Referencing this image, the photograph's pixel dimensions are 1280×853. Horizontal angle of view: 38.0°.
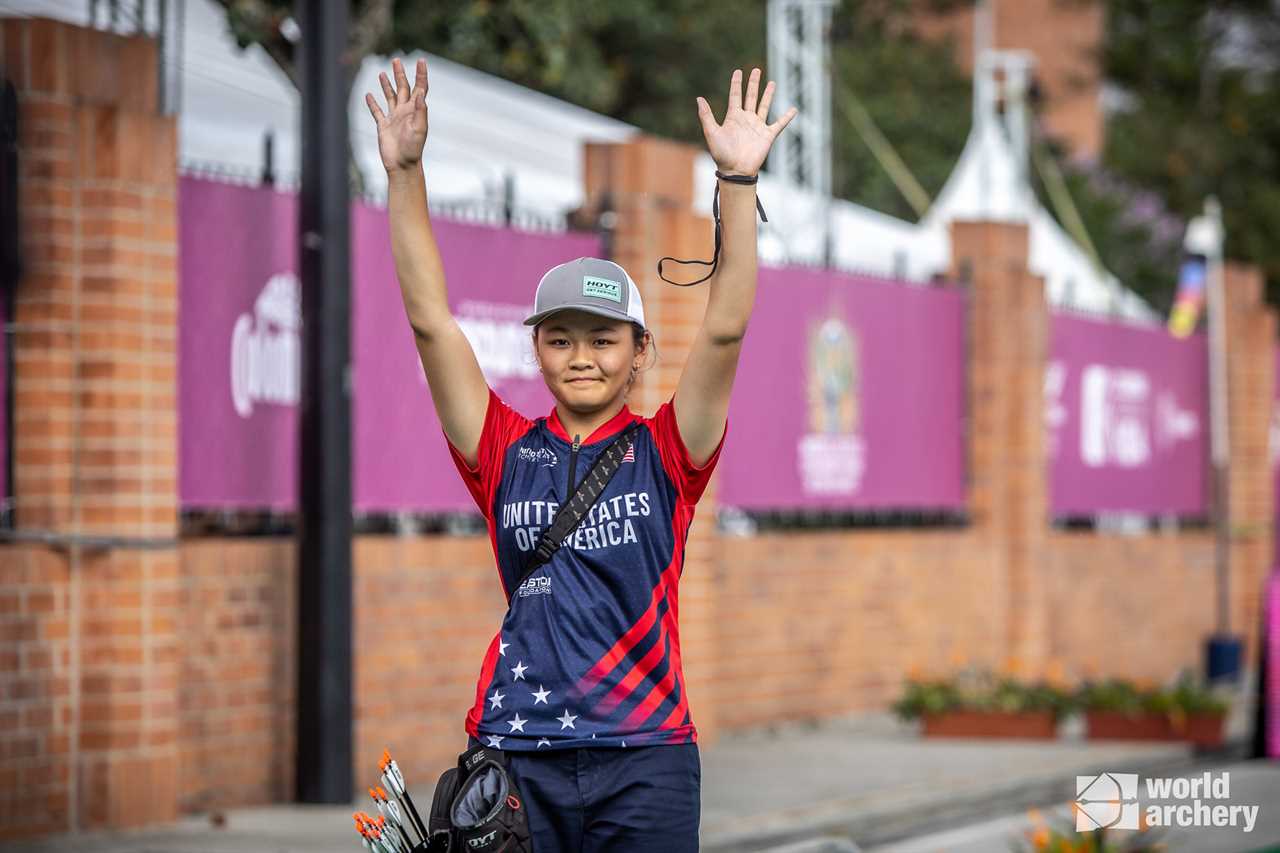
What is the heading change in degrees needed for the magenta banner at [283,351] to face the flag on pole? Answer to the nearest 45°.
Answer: approximately 90° to its left

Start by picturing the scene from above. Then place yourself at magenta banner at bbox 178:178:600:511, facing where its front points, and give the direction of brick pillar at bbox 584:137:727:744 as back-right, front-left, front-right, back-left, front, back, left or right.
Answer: left

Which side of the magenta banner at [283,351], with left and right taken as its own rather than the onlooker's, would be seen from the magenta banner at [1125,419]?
left

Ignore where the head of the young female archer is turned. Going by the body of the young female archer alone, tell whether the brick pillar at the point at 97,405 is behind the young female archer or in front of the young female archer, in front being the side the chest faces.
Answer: behind

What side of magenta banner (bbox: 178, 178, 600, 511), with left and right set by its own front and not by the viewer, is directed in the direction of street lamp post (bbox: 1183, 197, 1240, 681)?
left

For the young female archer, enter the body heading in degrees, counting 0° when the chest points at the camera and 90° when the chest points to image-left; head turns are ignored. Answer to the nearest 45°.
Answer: approximately 0°

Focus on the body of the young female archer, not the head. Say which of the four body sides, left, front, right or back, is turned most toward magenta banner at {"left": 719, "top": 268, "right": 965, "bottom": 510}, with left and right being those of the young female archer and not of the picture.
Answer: back

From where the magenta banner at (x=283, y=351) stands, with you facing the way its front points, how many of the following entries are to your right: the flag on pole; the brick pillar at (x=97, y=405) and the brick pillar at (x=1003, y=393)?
1

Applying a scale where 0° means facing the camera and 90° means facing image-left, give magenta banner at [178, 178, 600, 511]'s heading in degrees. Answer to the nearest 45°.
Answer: approximately 315°

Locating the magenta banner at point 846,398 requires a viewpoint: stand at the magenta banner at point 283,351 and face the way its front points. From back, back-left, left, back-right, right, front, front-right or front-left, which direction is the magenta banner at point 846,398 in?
left
